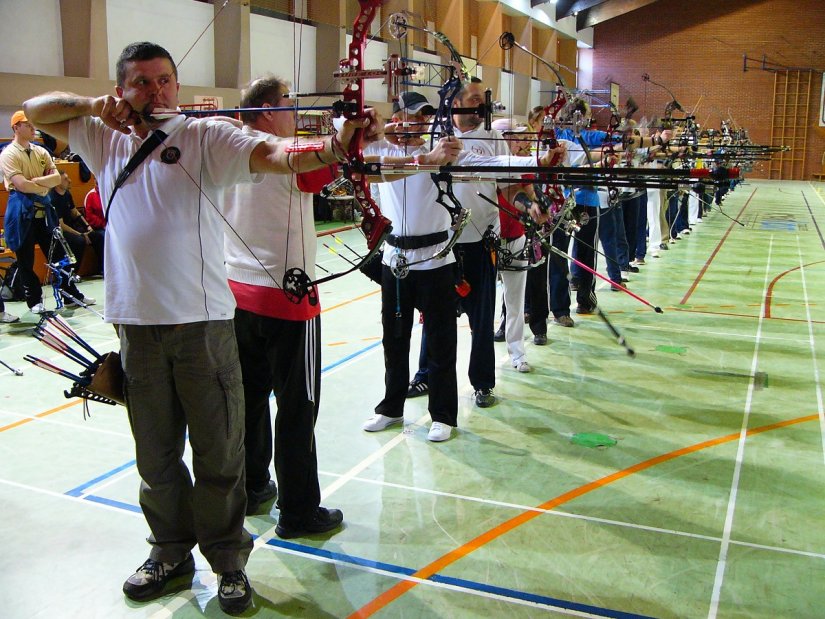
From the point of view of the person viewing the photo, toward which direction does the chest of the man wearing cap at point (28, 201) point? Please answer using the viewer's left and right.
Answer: facing the viewer and to the right of the viewer

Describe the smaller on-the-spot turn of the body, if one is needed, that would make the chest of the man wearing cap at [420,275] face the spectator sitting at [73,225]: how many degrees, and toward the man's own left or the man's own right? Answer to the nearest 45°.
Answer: approximately 135° to the man's own right

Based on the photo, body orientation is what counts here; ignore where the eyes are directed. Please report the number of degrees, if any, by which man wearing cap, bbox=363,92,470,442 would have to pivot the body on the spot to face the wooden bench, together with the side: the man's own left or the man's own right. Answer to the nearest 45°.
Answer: approximately 135° to the man's own right

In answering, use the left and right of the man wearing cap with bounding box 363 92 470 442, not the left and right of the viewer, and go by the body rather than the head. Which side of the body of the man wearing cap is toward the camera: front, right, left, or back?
front

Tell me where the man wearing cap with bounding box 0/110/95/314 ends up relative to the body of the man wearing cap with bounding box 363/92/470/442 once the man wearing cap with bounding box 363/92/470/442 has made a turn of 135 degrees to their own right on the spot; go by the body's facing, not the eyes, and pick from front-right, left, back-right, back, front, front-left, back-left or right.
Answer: front
